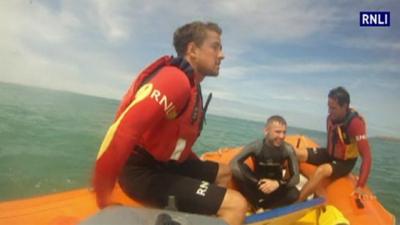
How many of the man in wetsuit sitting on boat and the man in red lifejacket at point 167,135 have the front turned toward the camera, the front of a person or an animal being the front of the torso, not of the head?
1

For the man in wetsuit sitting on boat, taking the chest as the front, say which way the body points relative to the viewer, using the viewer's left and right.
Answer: facing the viewer

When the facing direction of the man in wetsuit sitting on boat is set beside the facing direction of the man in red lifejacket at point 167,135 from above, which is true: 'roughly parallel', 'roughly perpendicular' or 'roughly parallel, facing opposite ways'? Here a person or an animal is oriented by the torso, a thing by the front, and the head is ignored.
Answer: roughly perpendicular

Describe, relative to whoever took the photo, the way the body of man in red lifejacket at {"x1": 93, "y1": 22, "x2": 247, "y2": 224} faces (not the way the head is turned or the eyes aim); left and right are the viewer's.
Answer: facing to the right of the viewer

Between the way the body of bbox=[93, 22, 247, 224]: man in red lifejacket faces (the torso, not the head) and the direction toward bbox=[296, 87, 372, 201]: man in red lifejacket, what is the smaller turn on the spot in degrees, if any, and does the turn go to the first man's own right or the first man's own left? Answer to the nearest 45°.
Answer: approximately 45° to the first man's own left

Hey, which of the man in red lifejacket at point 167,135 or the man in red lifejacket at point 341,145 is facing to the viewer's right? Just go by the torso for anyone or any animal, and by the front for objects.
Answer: the man in red lifejacket at point 167,135

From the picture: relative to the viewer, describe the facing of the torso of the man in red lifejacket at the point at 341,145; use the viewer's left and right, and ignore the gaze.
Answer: facing the viewer and to the left of the viewer

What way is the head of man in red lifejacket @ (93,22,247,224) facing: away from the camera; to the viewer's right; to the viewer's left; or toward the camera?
to the viewer's right

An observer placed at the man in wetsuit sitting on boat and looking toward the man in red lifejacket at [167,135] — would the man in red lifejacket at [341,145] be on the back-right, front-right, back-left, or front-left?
back-left

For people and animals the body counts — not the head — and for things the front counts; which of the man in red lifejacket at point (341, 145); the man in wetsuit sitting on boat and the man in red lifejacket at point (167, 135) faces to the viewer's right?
the man in red lifejacket at point (167, 135)

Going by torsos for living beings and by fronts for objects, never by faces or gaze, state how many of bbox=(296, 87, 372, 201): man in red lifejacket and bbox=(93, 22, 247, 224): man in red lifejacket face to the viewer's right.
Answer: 1
